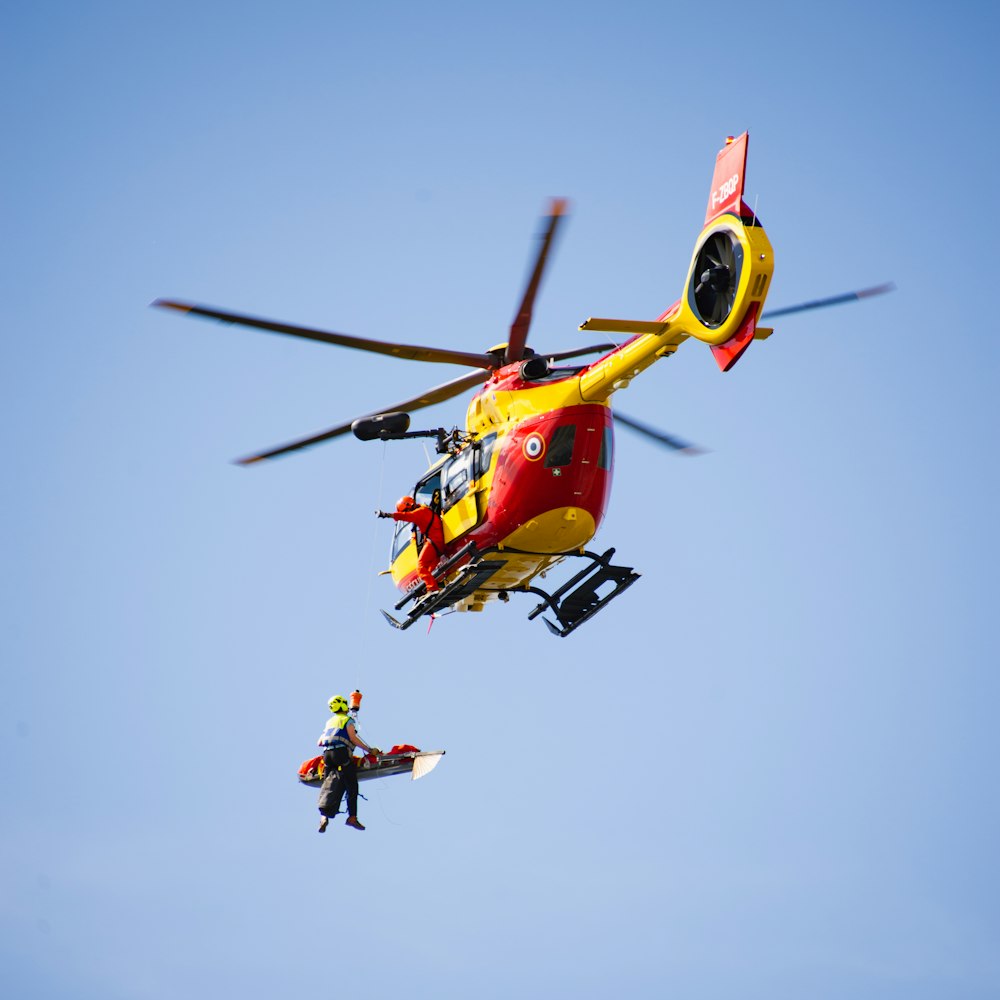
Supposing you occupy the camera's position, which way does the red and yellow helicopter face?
facing away from the viewer and to the left of the viewer

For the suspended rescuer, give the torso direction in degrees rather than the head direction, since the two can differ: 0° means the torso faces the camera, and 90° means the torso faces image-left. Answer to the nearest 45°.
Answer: approximately 225°

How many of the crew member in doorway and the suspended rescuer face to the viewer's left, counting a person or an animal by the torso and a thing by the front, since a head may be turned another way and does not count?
1

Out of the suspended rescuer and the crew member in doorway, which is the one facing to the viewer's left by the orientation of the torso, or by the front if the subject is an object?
the crew member in doorway

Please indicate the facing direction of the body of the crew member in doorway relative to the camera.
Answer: to the viewer's left
